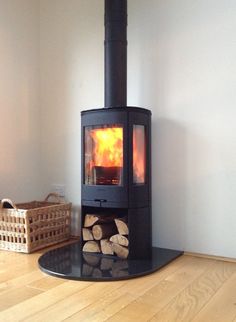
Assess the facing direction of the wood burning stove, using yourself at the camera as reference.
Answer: facing the viewer and to the left of the viewer

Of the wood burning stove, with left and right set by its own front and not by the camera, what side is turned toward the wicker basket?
right
